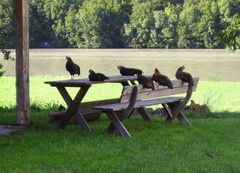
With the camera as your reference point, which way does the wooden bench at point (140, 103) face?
facing away from the viewer and to the left of the viewer

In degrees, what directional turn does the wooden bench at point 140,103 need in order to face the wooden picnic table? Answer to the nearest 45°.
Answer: approximately 45° to its left

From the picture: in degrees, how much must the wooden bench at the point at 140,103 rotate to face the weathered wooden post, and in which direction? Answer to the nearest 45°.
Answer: approximately 45° to its left
